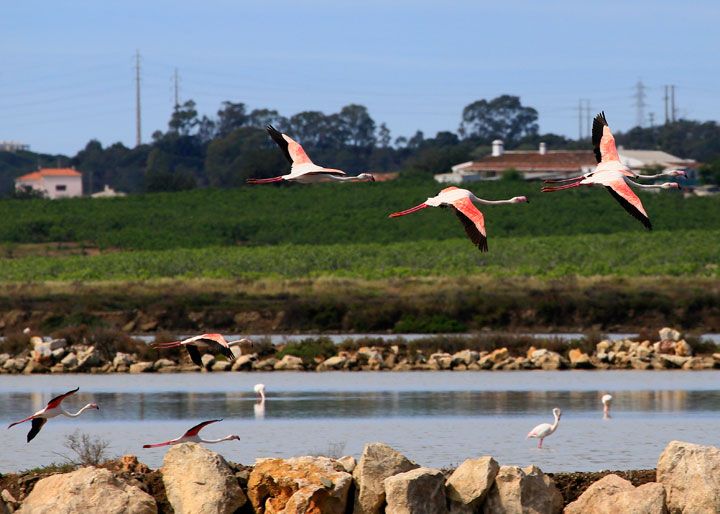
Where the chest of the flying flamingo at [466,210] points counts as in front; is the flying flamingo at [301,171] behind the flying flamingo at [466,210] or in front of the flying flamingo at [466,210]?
behind

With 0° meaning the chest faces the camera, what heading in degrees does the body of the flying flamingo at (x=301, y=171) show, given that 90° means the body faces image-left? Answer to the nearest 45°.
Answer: approximately 270°

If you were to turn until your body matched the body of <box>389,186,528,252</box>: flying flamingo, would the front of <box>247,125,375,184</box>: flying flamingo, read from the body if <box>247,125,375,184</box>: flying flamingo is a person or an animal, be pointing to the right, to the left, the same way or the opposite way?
the same way

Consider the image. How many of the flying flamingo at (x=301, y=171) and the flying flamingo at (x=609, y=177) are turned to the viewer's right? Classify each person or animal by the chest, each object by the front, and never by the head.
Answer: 2

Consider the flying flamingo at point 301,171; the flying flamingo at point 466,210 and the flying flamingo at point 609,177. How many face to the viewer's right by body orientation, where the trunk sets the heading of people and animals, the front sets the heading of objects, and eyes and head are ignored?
3

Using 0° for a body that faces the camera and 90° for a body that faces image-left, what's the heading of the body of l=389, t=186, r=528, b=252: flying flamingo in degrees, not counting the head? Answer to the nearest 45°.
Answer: approximately 270°

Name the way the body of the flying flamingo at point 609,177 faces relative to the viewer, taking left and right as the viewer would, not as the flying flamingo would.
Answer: facing to the right of the viewer
